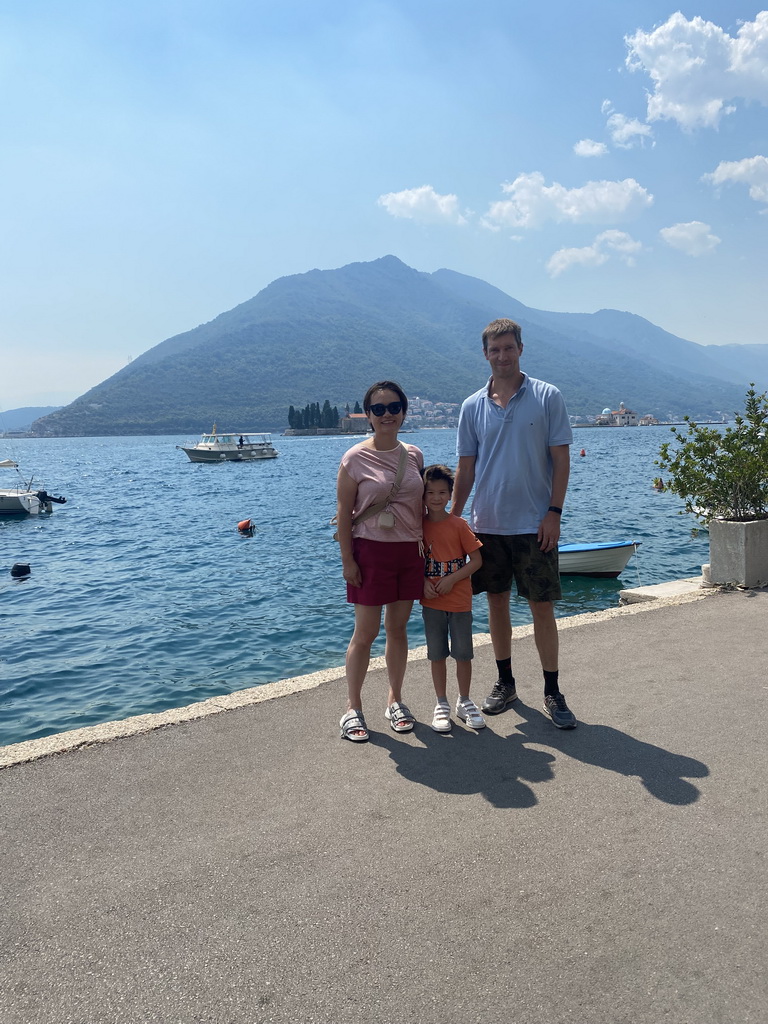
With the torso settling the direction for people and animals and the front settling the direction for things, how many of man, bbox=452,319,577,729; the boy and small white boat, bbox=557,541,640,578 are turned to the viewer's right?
1

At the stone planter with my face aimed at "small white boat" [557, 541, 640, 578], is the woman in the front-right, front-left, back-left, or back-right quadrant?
back-left

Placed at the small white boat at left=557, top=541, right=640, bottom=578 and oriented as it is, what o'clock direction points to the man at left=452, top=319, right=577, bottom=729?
The man is roughly at 3 o'clock from the small white boat.

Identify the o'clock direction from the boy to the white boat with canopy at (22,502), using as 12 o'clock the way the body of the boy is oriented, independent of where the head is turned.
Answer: The white boat with canopy is roughly at 5 o'clock from the boy.

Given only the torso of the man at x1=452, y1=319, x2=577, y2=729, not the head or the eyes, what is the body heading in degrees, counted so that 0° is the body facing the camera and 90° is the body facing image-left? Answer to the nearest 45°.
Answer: approximately 0°

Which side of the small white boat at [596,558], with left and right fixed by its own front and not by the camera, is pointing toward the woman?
right

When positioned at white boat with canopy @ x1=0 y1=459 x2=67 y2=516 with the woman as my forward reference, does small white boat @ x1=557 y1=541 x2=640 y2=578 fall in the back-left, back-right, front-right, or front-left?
front-left

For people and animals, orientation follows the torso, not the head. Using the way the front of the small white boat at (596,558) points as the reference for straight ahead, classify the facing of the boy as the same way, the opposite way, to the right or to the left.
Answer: to the right

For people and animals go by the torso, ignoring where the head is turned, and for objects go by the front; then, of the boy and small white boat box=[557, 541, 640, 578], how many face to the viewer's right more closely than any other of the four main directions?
1

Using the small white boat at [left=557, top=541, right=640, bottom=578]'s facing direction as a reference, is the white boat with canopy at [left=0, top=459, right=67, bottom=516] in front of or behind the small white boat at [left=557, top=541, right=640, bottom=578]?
behind

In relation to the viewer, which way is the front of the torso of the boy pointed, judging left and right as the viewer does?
facing the viewer

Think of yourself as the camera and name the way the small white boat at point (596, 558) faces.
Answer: facing to the right of the viewer
